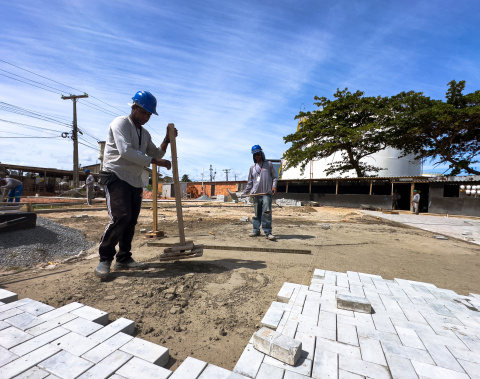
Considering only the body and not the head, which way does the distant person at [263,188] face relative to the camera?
toward the camera

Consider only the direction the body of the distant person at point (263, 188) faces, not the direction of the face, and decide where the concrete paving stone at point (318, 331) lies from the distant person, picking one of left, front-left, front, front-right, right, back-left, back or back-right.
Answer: front

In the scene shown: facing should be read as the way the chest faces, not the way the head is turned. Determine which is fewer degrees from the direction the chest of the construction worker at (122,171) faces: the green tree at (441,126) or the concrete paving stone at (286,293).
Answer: the concrete paving stone

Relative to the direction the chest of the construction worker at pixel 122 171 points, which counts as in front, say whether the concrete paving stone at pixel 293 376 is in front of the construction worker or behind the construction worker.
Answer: in front

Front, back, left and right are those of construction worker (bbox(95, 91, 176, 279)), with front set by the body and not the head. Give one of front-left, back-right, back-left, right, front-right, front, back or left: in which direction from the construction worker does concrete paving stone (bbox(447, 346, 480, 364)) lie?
front

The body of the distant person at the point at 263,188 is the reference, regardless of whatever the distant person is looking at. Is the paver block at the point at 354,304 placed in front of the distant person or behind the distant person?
in front

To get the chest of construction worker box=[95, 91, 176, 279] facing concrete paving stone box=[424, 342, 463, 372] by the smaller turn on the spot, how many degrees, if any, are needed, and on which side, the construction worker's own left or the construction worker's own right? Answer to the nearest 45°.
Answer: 0° — they already face it

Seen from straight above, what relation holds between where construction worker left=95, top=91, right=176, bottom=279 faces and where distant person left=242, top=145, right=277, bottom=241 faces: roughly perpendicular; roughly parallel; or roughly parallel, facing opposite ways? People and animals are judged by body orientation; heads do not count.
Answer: roughly perpendicular

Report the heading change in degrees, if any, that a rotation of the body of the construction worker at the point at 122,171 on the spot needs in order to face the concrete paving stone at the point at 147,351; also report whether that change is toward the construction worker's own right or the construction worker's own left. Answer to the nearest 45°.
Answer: approximately 45° to the construction worker's own right

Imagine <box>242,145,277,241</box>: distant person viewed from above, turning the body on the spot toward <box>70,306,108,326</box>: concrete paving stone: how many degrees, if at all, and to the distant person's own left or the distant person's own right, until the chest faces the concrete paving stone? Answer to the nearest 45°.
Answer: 0° — they already face it

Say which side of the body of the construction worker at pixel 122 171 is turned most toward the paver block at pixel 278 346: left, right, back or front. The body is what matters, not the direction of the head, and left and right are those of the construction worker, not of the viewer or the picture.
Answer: front

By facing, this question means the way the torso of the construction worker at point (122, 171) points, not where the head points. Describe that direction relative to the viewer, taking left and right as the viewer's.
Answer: facing the viewer and to the right of the viewer

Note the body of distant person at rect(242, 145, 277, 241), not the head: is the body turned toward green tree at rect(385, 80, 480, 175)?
no

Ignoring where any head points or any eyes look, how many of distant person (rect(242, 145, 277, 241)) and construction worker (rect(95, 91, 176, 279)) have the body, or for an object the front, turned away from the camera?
0

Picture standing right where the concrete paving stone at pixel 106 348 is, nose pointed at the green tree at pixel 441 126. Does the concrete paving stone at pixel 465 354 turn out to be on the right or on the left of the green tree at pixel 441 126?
right

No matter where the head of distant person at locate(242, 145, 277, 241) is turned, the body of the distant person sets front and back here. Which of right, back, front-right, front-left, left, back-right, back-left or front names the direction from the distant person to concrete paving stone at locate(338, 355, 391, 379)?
front

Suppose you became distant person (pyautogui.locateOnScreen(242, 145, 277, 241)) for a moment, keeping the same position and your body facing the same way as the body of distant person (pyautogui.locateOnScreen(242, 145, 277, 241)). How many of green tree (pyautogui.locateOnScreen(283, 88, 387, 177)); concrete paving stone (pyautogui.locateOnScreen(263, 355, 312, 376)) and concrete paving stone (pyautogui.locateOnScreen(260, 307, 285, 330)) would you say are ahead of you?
2

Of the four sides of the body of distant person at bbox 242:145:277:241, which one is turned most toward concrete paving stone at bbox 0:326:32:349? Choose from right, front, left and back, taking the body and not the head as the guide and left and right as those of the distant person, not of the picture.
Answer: front

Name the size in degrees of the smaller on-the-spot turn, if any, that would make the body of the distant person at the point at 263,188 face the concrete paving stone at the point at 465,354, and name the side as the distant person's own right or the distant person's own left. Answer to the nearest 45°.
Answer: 0° — they already face it

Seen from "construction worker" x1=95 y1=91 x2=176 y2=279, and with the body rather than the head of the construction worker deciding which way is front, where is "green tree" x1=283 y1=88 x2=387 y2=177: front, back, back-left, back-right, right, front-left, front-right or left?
left
